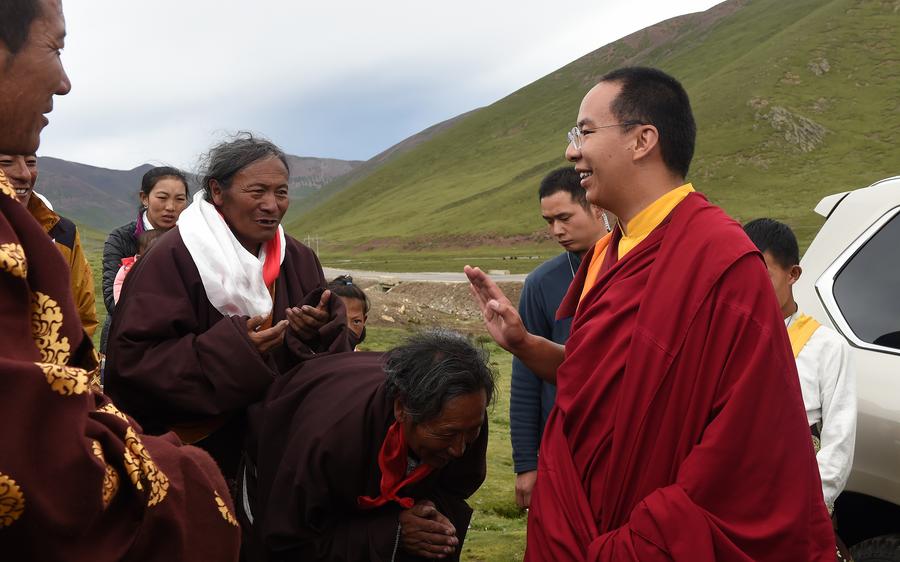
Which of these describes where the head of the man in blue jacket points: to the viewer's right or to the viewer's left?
to the viewer's left

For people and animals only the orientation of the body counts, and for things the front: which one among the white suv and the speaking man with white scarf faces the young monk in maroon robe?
the speaking man with white scarf

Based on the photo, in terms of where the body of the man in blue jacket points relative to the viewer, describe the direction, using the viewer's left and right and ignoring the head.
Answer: facing the viewer and to the left of the viewer

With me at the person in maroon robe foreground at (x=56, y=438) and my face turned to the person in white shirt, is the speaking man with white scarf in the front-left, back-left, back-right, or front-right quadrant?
front-left

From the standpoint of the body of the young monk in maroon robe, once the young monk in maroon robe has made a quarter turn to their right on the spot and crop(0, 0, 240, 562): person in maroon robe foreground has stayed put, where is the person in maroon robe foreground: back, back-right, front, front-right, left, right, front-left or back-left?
back-left

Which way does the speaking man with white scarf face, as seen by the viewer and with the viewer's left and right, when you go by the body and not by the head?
facing the viewer and to the right of the viewer

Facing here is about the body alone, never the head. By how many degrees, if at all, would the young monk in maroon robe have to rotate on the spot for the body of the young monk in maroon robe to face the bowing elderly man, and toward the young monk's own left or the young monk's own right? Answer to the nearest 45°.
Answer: approximately 45° to the young monk's own right

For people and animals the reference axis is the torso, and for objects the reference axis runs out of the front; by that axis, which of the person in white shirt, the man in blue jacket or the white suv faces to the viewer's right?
the white suv

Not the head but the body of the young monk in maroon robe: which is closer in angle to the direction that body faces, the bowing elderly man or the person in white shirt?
the bowing elderly man

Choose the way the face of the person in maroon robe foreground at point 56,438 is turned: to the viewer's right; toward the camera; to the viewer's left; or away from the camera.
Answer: to the viewer's right

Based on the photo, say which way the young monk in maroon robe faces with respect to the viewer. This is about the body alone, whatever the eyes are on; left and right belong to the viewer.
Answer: facing to the left of the viewer

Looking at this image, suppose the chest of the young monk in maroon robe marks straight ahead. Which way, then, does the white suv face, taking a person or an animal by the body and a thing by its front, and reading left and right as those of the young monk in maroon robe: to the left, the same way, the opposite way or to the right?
the opposite way

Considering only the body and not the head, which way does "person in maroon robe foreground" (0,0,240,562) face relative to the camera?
to the viewer's right

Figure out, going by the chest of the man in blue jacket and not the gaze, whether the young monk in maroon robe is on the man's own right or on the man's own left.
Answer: on the man's own left

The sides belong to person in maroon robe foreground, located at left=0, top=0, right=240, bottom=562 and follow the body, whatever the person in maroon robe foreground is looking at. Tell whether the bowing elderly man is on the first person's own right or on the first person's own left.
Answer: on the first person's own left

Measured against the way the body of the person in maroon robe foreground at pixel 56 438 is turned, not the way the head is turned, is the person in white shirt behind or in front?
in front

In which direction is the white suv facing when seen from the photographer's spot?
facing to the right of the viewer
